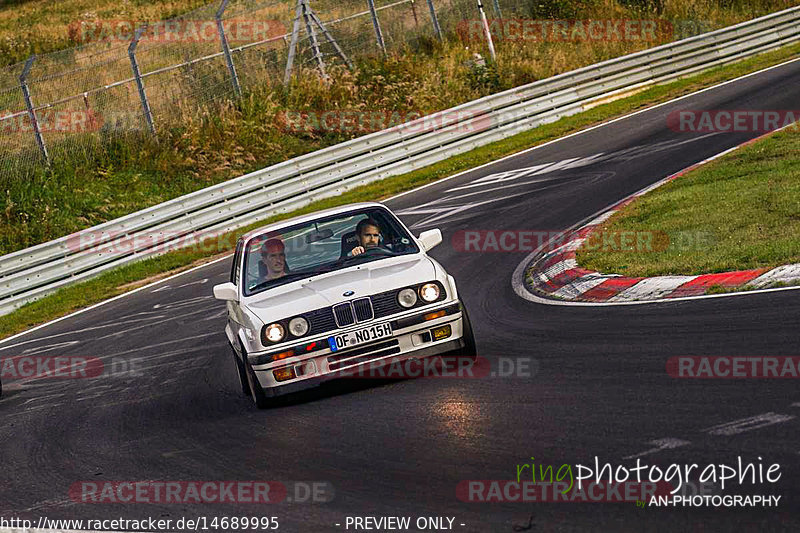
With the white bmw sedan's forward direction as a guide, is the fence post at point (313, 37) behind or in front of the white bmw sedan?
behind

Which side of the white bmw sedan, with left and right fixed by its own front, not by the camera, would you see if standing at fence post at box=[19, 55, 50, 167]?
back

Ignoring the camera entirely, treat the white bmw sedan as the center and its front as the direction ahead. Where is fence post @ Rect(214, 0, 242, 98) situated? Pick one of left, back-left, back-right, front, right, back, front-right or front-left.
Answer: back

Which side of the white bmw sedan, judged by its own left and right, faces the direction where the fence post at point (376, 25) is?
back

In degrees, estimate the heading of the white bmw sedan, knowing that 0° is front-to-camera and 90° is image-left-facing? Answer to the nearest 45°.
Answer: approximately 0°

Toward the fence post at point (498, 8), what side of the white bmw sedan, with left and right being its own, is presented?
back

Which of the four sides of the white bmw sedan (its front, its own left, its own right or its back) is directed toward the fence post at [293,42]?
back

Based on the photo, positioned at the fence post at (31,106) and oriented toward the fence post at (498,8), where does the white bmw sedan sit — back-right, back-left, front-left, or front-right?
back-right

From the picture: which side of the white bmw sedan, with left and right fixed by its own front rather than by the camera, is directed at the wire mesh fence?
back

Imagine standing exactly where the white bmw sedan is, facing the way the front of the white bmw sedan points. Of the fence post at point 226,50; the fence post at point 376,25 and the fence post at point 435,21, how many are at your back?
3

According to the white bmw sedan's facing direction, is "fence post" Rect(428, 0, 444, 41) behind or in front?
behind
